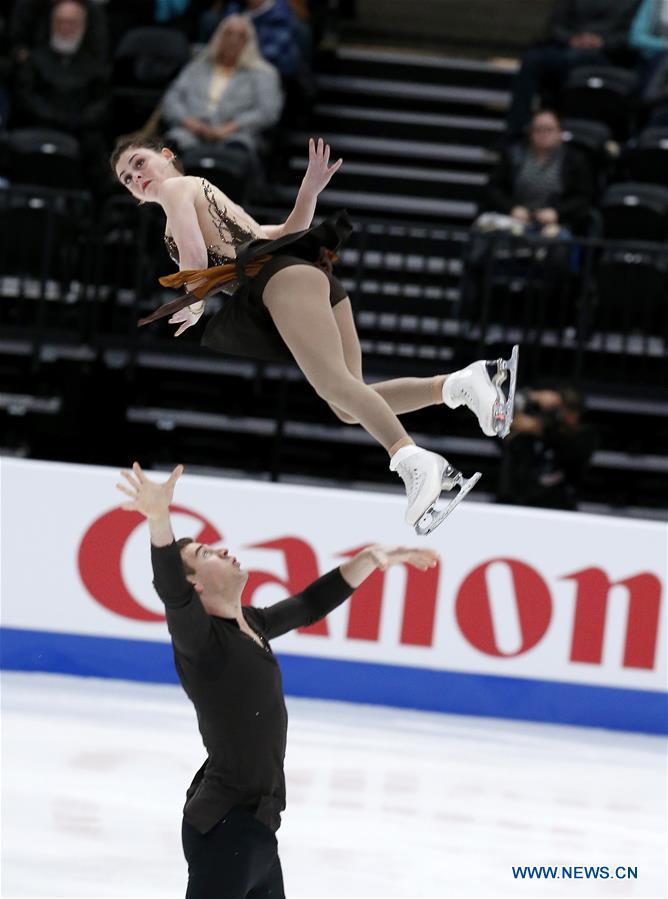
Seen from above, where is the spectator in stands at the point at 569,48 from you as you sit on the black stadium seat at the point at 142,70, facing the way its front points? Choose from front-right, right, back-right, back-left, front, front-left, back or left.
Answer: left

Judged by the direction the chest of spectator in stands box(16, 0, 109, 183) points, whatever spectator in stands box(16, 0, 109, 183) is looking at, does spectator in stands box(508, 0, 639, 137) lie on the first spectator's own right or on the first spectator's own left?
on the first spectator's own left

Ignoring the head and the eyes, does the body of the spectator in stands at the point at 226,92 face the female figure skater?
yes

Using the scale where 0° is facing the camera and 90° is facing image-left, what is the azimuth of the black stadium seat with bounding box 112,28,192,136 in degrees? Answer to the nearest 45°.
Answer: approximately 0°

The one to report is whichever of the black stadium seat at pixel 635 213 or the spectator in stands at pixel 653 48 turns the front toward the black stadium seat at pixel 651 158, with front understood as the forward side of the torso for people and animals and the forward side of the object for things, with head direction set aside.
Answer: the spectator in stands

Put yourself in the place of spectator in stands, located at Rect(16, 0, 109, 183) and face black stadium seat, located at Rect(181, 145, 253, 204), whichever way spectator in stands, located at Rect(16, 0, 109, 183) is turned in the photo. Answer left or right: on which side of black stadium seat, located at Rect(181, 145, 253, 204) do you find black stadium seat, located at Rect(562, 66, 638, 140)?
left

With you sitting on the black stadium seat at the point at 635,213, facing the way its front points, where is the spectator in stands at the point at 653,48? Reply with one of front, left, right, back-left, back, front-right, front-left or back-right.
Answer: back

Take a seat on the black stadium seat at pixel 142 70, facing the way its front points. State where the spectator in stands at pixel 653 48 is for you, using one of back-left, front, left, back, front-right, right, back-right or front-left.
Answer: left

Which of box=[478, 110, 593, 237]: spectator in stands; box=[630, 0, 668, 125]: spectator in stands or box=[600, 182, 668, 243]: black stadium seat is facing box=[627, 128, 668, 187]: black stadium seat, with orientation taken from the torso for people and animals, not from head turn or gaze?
box=[630, 0, 668, 125]: spectator in stands

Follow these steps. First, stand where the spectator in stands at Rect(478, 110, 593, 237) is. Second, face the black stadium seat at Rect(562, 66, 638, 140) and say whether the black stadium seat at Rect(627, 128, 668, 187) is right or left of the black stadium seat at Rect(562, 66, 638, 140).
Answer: right

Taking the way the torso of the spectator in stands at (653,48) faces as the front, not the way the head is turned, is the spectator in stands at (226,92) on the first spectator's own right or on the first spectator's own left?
on the first spectator's own right

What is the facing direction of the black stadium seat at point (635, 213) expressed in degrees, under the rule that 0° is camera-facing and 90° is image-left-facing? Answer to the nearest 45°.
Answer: approximately 0°
